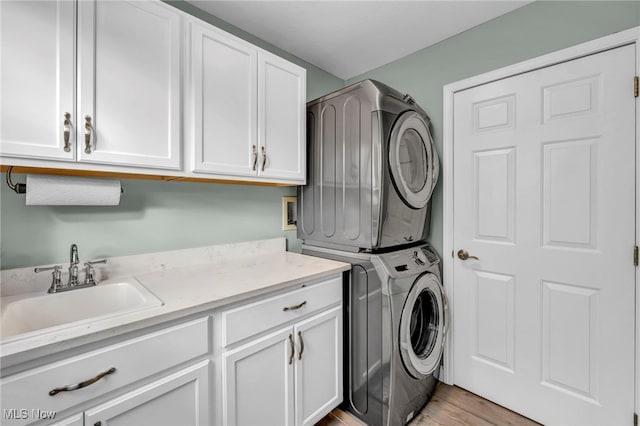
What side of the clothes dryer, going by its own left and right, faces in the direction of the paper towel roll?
right

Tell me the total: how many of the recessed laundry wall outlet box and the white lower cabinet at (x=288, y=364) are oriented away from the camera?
0

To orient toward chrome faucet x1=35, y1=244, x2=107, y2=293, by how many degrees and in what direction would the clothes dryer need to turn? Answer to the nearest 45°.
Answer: approximately 90° to its right

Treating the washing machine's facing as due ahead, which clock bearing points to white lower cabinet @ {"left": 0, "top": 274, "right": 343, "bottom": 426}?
The white lower cabinet is roughly at 3 o'clock from the washing machine.

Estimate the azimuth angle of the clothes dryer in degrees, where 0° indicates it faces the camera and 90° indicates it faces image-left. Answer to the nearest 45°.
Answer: approximately 315°

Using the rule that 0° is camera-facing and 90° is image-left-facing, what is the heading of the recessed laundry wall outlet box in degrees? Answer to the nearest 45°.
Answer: approximately 315°
